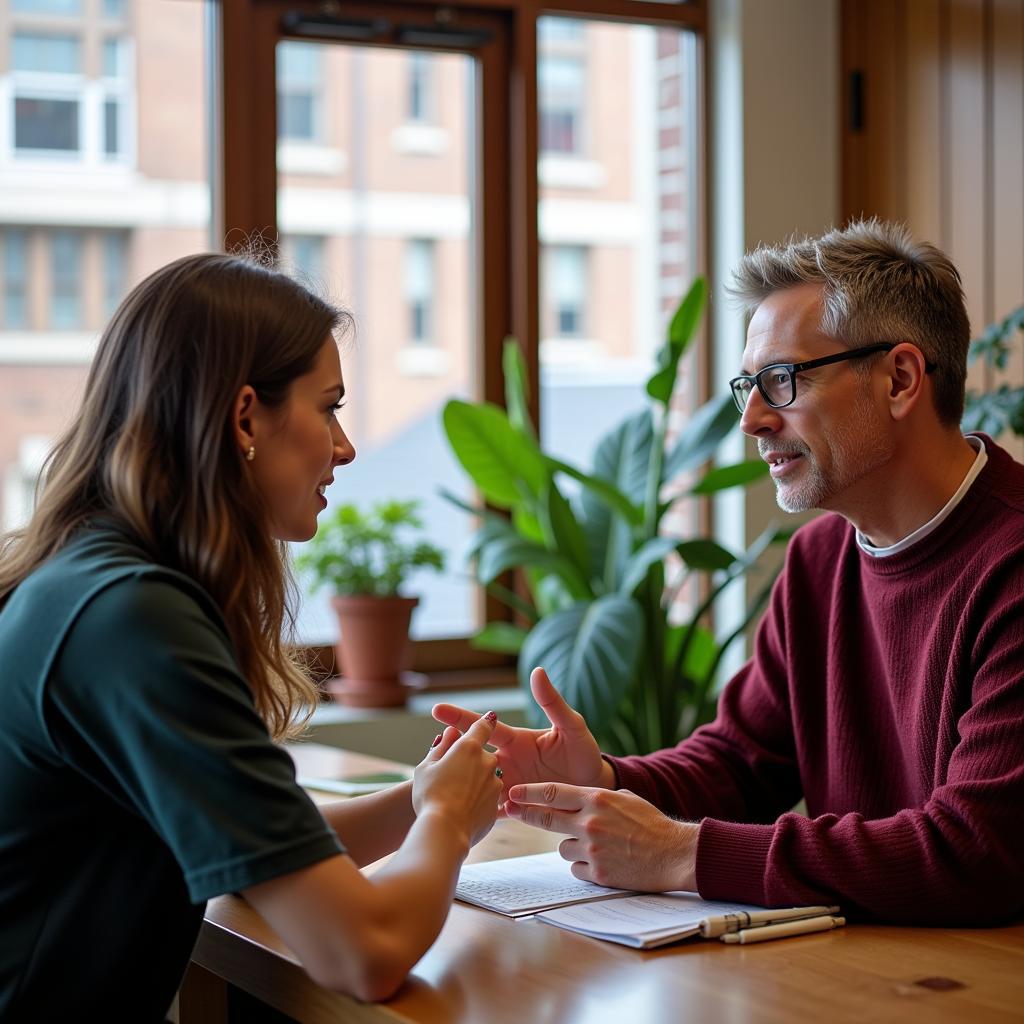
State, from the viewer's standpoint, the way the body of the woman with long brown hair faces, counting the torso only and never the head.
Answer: to the viewer's right

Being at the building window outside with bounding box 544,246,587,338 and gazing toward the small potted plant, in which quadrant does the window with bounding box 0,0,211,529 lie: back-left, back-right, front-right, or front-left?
front-right

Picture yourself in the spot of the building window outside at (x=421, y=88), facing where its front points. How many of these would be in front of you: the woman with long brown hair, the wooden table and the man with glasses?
3

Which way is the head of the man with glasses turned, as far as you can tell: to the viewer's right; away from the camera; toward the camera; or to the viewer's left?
to the viewer's left

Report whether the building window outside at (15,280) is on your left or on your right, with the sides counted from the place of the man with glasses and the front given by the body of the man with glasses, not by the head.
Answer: on your right

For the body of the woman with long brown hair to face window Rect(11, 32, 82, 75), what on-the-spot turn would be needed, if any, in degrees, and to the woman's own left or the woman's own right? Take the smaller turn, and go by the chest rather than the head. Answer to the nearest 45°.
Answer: approximately 90° to the woman's own left

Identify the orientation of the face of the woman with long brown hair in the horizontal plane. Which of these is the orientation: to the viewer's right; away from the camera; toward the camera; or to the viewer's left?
to the viewer's right

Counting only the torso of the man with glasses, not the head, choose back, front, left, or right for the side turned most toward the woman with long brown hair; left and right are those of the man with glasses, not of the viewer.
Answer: front

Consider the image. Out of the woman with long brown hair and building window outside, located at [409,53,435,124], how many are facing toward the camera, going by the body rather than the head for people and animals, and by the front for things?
1

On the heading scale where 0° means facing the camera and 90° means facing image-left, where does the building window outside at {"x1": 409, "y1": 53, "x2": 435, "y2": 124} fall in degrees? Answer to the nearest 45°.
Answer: approximately 0°

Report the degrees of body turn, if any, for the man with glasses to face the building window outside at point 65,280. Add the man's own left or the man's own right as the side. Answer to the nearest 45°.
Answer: approximately 90° to the man's own right
